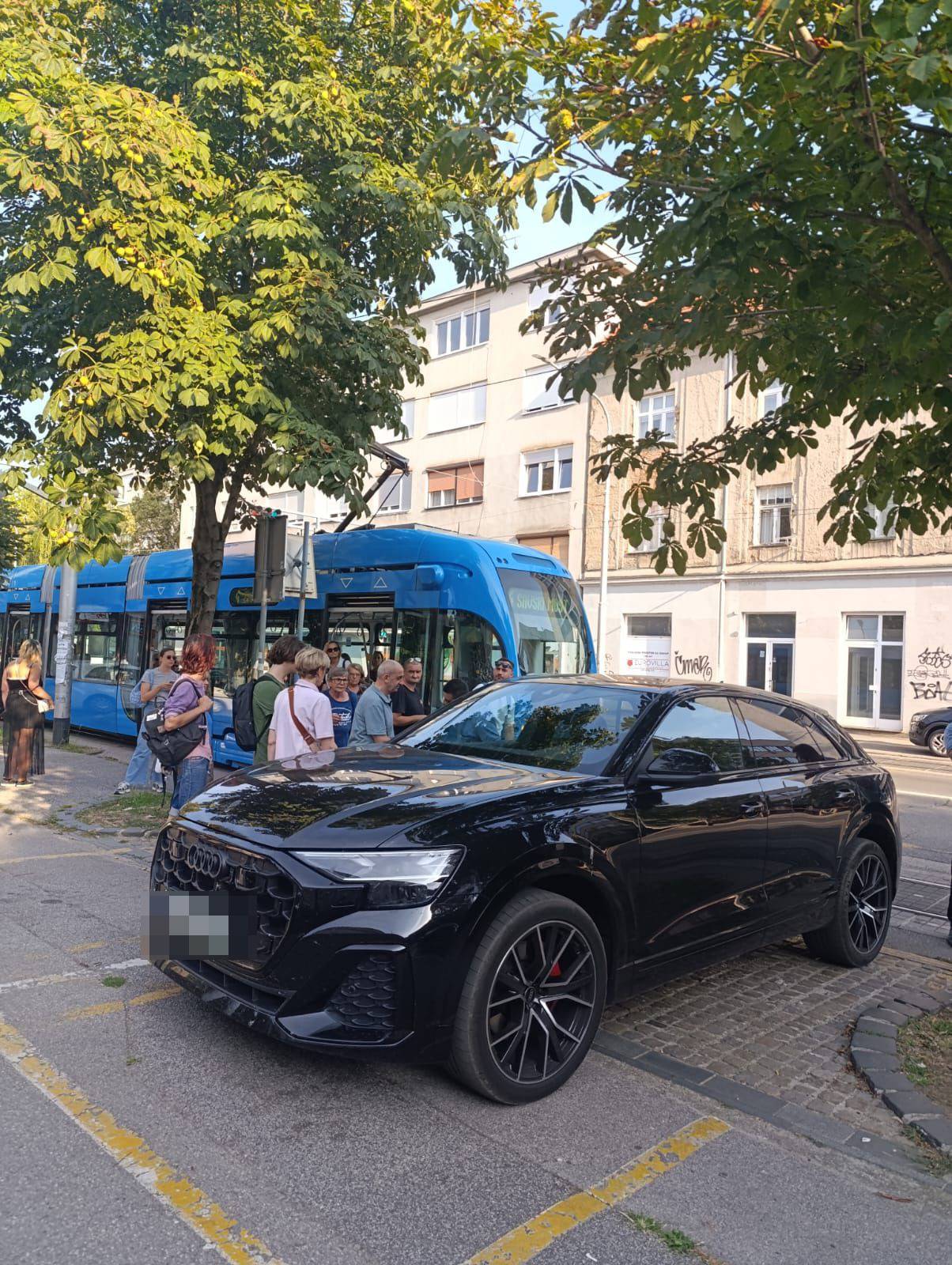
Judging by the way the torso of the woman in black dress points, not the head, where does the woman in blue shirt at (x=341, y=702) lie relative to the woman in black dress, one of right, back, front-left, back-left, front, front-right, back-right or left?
right

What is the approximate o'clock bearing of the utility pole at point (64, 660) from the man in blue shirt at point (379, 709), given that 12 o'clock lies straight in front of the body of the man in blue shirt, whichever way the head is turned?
The utility pole is roughly at 8 o'clock from the man in blue shirt.

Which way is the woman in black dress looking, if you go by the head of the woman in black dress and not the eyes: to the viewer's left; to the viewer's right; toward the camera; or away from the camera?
away from the camera

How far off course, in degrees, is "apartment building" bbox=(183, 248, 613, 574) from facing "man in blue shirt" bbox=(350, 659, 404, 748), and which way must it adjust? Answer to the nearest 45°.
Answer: approximately 45° to its left

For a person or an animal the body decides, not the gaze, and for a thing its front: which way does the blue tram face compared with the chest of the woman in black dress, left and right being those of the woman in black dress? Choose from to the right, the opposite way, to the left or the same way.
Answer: to the right

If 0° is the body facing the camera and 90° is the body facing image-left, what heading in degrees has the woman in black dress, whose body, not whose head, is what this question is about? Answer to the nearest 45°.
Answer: approximately 225°

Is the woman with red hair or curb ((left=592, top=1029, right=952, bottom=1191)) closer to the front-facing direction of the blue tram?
the curb

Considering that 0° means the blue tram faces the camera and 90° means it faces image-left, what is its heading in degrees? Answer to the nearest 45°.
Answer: approximately 315°

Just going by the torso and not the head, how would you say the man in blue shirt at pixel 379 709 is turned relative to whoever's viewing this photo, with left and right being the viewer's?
facing to the right of the viewer

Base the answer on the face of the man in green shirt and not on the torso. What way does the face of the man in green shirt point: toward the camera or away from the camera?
away from the camera

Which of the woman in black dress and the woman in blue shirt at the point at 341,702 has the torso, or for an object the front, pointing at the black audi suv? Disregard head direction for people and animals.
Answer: the woman in blue shirt
